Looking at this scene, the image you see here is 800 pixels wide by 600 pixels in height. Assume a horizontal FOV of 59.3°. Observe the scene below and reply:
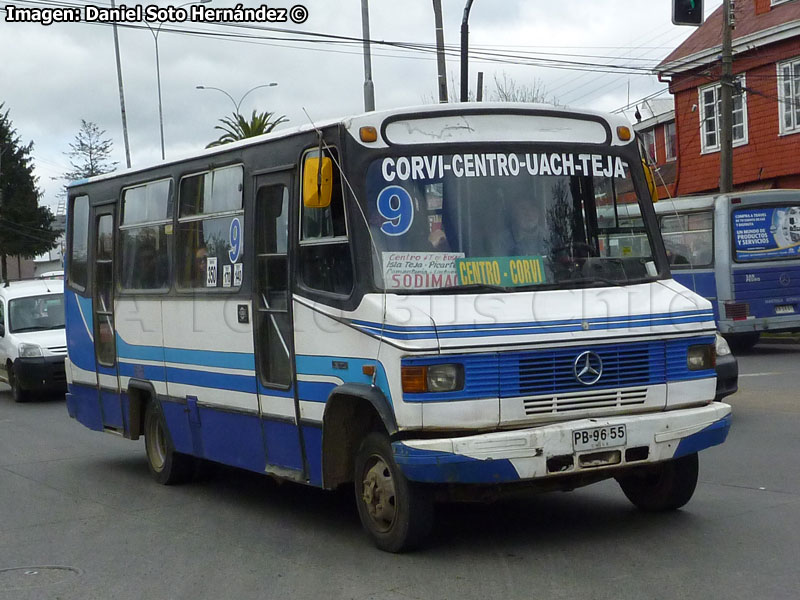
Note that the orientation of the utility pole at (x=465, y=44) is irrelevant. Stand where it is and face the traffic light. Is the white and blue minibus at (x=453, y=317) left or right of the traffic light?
right

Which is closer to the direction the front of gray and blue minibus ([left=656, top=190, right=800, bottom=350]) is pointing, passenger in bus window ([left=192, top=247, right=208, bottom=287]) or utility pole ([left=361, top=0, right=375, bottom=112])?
the utility pole

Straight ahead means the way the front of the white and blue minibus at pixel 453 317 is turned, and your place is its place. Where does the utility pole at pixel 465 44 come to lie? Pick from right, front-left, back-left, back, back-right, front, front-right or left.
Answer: back-left

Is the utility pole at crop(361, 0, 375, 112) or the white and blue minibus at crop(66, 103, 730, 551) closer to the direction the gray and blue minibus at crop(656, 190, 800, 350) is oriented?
the utility pole

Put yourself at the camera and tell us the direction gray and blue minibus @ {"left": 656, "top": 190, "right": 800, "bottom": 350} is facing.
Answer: facing away from the viewer and to the left of the viewer

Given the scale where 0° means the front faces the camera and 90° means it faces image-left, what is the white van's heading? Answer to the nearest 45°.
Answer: approximately 315°

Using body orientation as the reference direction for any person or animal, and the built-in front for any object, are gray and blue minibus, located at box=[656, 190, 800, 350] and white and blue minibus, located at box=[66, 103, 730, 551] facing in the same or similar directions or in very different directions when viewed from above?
very different directions

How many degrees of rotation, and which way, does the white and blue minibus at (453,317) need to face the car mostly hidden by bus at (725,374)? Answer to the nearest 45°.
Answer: approximately 90° to its left
